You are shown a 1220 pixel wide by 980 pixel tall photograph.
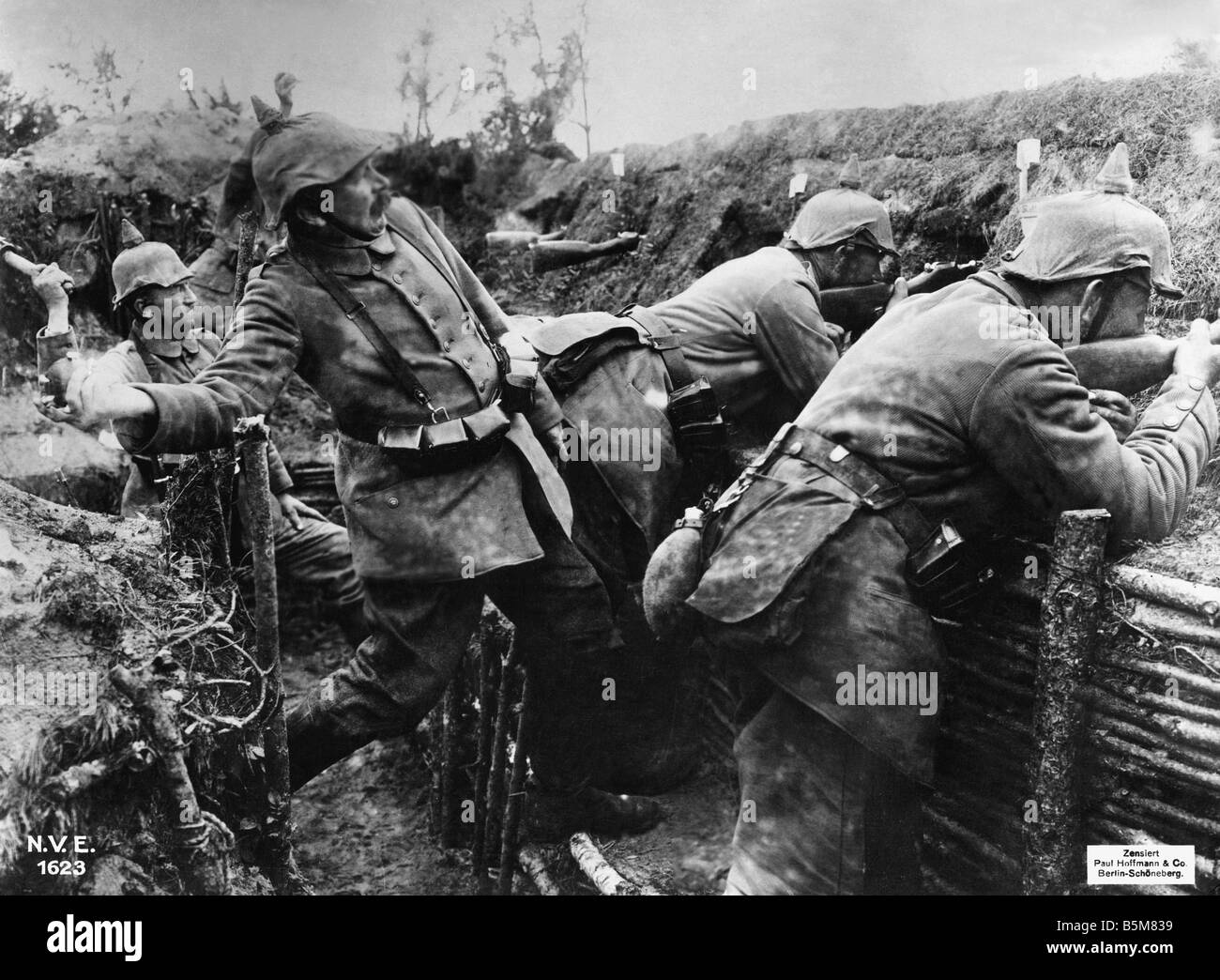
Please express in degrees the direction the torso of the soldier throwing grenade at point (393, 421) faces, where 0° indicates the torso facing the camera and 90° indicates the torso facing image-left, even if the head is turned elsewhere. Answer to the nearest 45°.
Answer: approximately 315°

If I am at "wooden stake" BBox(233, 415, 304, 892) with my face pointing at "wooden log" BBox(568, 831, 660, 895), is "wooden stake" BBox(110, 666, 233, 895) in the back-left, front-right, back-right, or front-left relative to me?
back-right

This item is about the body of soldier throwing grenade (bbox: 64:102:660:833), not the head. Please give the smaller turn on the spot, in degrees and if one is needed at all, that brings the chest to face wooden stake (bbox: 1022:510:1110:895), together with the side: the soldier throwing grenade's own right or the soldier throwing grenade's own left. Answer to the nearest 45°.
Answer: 0° — they already face it
